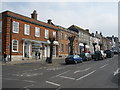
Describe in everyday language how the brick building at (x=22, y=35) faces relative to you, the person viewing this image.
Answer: facing the viewer and to the right of the viewer
